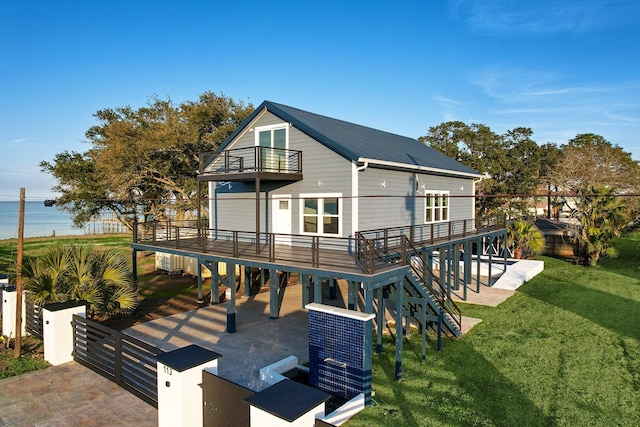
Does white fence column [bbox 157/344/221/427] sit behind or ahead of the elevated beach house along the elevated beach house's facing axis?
ahead

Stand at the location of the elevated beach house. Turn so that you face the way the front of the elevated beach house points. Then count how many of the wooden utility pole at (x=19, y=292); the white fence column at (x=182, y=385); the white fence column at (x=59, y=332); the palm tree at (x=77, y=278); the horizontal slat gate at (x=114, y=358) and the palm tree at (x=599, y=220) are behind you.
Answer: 1

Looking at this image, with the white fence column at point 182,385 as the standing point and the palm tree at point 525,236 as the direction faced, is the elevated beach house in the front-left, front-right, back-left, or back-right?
front-left

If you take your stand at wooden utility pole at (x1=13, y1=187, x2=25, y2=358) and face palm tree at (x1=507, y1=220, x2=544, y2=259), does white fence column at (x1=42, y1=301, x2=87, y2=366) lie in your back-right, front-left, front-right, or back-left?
front-right

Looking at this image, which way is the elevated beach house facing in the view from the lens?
facing the viewer and to the left of the viewer

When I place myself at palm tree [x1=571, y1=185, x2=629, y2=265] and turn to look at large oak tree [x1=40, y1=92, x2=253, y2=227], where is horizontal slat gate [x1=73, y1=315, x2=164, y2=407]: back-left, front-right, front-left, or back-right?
front-left

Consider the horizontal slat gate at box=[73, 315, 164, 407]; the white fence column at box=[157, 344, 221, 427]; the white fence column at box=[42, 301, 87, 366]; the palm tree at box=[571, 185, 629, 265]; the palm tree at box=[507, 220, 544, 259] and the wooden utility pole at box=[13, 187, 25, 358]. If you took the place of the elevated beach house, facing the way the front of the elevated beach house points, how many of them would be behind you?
2

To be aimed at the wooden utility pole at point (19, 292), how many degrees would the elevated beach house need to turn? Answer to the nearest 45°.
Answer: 0° — it already faces it

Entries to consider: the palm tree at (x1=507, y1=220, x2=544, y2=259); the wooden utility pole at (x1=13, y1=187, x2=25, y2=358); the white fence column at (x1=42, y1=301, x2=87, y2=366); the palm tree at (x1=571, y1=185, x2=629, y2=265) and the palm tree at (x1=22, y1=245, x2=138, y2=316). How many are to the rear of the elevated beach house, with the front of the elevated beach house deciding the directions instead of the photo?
2

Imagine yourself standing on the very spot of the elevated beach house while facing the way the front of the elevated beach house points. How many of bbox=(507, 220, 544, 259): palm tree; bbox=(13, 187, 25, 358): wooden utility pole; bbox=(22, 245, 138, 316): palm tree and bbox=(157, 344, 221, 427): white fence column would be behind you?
1

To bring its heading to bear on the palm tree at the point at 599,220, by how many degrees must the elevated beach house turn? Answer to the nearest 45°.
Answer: approximately 180°

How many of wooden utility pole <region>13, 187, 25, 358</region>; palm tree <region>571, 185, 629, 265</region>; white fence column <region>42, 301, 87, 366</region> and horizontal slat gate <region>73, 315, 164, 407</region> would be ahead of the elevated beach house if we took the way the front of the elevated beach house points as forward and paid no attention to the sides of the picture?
3

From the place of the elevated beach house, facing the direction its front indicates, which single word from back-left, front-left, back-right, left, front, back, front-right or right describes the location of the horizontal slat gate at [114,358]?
front

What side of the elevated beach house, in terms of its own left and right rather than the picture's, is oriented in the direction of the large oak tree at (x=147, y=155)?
right

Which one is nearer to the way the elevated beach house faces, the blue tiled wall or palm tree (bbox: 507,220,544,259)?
the blue tiled wall

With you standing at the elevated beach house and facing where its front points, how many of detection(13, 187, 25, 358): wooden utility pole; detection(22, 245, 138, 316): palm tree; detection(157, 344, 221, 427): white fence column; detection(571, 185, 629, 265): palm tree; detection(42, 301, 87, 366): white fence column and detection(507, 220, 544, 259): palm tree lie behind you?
2

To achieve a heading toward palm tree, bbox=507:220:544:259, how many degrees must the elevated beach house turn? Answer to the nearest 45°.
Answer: approximately 180°

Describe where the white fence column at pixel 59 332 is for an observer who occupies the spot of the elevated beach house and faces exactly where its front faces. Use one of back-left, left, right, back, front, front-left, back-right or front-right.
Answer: front
